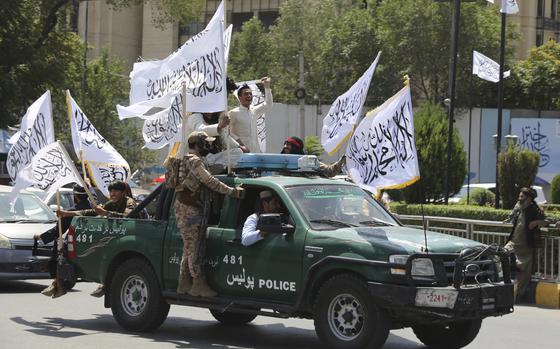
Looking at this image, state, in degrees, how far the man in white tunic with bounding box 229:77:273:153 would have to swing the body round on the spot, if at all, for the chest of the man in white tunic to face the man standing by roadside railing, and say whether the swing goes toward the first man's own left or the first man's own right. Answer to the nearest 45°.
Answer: approximately 90° to the first man's own left

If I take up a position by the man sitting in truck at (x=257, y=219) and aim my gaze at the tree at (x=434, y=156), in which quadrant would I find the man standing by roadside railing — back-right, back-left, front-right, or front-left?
front-right

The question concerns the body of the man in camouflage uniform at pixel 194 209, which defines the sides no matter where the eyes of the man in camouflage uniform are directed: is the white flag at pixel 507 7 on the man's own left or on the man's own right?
on the man's own left

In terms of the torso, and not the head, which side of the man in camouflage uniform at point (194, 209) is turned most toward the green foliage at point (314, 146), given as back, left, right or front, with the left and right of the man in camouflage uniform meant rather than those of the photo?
left

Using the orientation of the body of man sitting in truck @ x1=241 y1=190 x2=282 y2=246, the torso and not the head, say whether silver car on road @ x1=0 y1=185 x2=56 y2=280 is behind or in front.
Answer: behind

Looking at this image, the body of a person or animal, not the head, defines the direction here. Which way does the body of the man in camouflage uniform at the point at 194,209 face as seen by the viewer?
to the viewer's right

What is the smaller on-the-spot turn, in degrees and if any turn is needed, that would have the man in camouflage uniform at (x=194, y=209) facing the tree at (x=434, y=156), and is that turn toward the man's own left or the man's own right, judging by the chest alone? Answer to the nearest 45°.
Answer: approximately 45° to the man's own left

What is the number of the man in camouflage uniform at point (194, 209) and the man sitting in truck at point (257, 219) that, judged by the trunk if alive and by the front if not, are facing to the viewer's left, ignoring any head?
0

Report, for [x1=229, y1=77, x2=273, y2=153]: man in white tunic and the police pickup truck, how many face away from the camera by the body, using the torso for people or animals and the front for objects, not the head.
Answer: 0

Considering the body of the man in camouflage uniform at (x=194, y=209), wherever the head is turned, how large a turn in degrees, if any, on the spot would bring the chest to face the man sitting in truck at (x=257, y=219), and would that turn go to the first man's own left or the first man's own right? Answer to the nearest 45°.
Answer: approximately 45° to the first man's own right

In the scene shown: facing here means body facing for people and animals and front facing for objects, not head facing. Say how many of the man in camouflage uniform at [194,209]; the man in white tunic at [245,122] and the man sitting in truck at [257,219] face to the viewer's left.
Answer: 0

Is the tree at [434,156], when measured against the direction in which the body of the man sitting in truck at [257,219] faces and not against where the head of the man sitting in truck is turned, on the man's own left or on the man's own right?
on the man's own left
